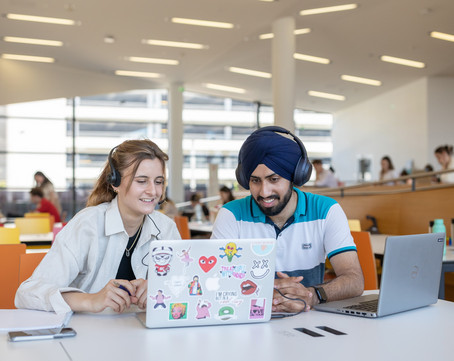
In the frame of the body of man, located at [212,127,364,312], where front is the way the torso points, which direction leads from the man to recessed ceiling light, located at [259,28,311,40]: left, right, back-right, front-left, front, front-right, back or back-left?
back

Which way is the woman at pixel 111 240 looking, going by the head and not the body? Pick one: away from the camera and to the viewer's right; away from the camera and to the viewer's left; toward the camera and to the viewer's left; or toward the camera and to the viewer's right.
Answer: toward the camera and to the viewer's right

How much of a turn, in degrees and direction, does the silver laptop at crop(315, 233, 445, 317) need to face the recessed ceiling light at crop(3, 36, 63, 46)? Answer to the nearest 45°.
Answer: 0° — it already faces it

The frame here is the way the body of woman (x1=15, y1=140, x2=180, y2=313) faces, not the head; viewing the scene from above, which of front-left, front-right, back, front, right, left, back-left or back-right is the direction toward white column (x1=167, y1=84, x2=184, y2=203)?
back-left

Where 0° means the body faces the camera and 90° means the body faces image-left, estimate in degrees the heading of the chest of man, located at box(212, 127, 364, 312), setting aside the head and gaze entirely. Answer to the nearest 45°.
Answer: approximately 0°

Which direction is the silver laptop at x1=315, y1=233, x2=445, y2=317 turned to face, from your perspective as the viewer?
facing away from the viewer and to the left of the viewer

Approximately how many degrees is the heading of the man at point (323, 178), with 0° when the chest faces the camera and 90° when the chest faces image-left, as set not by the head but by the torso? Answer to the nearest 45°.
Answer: approximately 45°

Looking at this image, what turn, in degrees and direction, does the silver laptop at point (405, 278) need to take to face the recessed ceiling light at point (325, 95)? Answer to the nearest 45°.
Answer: approximately 45° to its right

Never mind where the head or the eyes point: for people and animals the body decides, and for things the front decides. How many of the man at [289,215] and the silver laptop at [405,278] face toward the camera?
1

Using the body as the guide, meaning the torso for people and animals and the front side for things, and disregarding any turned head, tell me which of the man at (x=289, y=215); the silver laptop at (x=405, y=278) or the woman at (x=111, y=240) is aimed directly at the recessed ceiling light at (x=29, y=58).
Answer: the silver laptop

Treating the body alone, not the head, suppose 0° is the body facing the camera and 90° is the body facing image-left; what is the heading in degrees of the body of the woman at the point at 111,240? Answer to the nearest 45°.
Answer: approximately 315°
